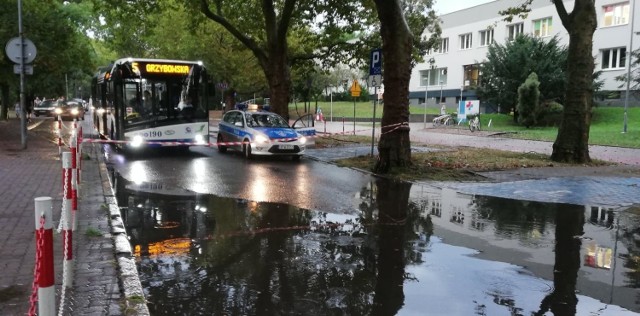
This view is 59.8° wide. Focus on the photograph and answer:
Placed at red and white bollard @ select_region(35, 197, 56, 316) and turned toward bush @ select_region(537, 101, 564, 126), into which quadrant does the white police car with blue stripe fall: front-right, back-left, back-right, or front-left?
front-left

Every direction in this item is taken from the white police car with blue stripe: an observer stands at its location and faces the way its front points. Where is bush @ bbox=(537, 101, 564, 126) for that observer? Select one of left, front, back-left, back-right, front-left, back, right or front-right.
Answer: left

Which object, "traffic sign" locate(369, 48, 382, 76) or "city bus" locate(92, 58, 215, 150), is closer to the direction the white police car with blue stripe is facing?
the traffic sign

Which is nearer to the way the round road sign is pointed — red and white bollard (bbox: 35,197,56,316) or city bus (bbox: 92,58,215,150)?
the city bus

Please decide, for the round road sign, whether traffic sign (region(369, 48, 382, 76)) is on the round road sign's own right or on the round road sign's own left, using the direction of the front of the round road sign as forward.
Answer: on the round road sign's own right

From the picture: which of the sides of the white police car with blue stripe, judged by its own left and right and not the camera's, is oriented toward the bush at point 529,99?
left

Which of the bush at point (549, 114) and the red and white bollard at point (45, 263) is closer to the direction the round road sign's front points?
the bush

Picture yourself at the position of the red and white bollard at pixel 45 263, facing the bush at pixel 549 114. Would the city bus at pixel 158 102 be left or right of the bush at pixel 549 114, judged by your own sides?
left

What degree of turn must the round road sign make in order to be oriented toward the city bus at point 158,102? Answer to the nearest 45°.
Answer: approximately 90° to its right

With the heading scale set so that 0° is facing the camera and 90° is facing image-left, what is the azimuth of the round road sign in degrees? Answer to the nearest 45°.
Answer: approximately 180°
